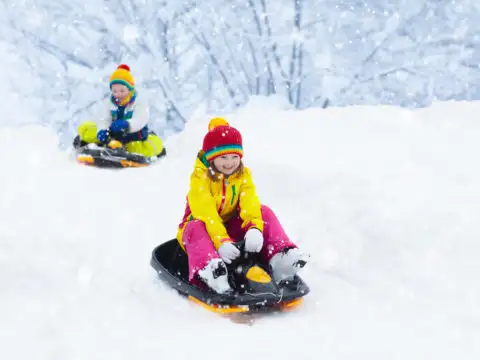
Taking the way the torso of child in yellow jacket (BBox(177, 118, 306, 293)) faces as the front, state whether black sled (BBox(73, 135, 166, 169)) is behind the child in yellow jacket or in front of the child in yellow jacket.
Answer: behind

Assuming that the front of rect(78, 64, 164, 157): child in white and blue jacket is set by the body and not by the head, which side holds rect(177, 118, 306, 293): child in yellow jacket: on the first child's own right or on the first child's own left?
on the first child's own left

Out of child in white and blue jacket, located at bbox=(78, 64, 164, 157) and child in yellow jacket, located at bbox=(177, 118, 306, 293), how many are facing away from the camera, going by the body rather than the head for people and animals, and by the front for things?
0

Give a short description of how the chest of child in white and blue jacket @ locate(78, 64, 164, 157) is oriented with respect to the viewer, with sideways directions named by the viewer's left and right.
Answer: facing the viewer and to the left of the viewer

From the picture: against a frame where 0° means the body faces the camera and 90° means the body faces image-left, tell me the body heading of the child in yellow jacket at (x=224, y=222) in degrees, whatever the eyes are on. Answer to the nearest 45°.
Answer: approximately 315°

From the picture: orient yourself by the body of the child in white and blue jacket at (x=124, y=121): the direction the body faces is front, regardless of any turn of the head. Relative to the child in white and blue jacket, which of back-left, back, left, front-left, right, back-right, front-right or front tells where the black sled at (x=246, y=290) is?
front-left
